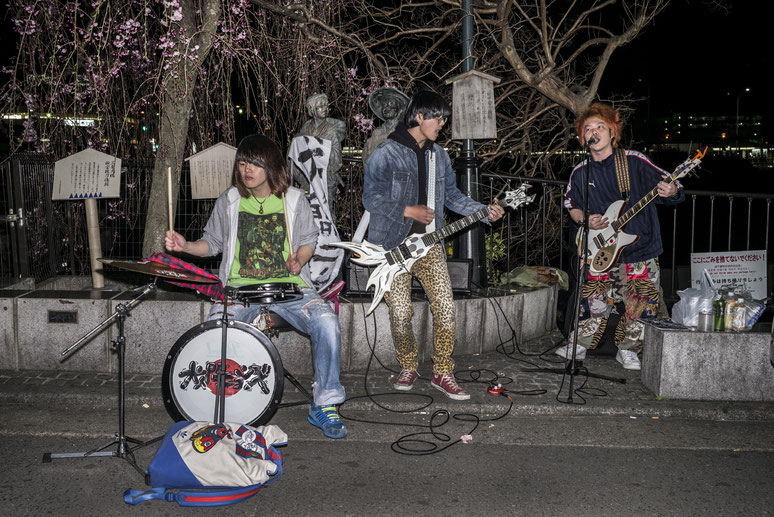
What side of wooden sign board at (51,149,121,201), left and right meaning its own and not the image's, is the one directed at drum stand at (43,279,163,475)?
front

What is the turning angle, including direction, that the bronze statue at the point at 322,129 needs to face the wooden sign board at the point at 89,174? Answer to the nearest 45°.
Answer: approximately 90° to its right

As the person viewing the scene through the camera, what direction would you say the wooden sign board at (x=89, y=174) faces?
facing the viewer

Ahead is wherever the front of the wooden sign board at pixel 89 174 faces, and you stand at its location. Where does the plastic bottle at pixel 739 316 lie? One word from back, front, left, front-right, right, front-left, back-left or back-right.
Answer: front-left

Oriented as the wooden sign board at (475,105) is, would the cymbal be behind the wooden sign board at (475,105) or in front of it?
in front

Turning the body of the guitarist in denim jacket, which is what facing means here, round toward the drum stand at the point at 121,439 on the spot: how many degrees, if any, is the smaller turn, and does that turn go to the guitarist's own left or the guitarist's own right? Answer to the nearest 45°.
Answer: approximately 90° to the guitarist's own right

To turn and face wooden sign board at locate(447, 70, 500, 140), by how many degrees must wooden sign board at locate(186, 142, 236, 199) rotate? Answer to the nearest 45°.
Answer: approximately 90° to its left

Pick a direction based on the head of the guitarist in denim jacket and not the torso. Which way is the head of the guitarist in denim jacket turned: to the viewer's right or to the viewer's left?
to the viewer's right

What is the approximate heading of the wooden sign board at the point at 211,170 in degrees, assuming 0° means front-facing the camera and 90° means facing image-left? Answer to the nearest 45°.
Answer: approximately 0°

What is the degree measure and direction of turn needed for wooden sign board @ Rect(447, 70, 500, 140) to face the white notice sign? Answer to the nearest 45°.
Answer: approximately 90° to its left

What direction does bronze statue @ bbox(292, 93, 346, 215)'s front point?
toward the camera

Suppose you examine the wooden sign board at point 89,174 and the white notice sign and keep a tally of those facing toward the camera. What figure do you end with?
2

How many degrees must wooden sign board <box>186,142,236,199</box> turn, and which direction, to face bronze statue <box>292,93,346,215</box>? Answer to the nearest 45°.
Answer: approximately 45° to its left
